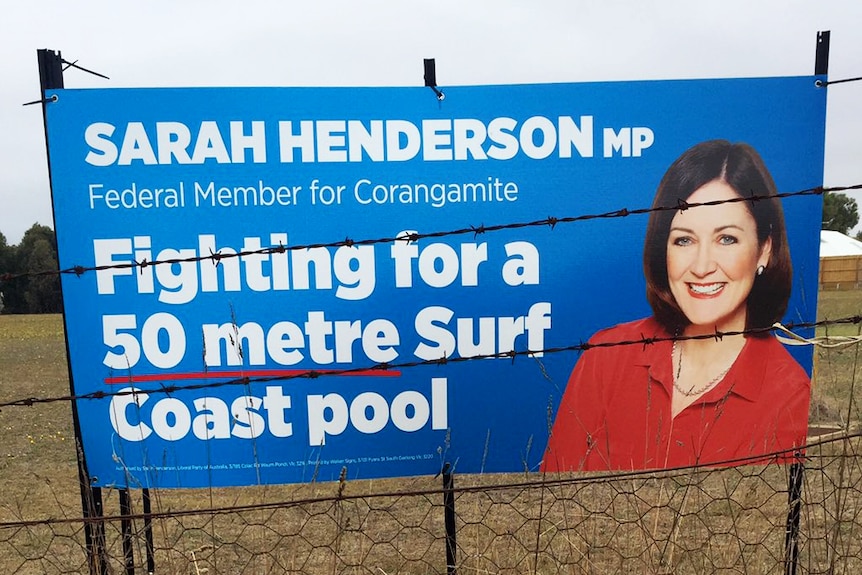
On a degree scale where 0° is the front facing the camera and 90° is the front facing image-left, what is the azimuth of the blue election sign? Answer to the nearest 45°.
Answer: approximately 0°

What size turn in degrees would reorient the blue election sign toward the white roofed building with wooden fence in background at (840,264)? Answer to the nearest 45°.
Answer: approximately 135° to its left

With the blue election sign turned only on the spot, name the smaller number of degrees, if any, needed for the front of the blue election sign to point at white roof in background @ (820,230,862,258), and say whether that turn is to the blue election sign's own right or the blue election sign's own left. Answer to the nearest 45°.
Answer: approximately 135° to the blue election sign's own left
